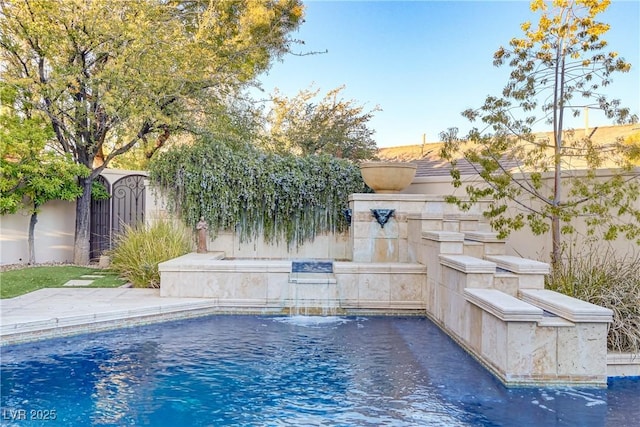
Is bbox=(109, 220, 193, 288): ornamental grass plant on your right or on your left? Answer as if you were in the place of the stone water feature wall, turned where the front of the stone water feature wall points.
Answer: on your right

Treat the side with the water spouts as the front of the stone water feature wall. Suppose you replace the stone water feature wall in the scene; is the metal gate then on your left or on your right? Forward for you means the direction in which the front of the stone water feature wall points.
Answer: on your right

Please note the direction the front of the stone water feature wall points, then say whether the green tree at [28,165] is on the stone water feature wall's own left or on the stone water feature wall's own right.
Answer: on the stone water feature wall's own right

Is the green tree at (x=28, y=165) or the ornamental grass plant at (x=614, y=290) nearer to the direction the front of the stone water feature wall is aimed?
the ornamental grass plant

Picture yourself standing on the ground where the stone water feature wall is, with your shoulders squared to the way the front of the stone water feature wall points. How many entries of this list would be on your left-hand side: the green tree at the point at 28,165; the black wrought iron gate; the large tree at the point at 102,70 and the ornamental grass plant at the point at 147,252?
0

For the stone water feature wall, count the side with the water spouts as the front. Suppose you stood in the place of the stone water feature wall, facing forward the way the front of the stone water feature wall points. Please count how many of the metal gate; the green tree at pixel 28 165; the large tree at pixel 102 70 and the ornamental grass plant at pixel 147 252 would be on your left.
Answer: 0

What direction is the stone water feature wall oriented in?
toward the camera

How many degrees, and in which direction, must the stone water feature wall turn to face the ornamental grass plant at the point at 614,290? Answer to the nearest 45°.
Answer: approximately 45° to its left

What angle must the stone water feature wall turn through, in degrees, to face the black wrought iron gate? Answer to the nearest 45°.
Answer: approximately 135° to its right

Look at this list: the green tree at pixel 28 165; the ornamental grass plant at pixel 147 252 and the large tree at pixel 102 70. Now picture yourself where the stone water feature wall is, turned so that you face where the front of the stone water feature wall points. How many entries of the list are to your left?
0

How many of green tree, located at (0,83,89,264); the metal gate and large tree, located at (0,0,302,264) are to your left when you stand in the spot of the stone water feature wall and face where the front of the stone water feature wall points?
0

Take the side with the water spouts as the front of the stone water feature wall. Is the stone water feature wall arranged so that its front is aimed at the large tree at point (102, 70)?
no

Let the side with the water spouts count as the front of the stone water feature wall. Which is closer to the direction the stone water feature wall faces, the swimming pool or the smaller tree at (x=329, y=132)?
the swimming pool

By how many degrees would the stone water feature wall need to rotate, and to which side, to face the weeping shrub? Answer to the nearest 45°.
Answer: approximately 135° to its right
